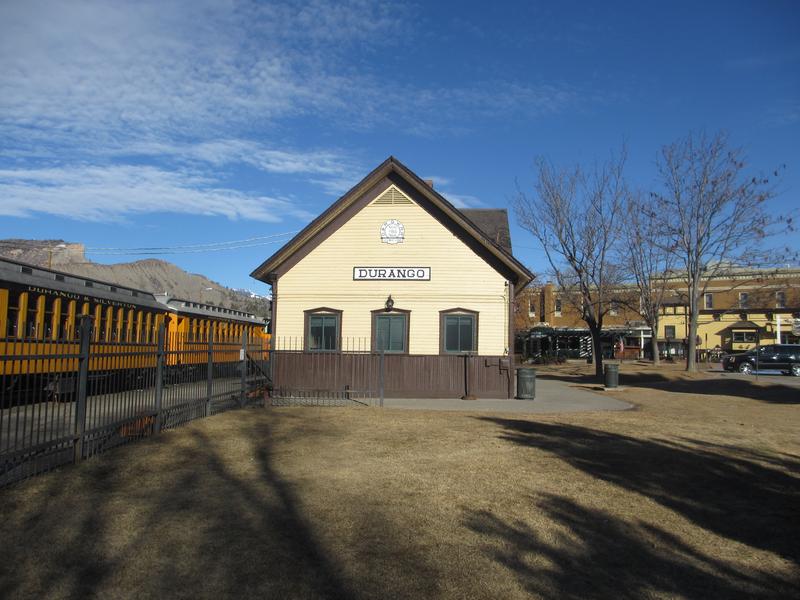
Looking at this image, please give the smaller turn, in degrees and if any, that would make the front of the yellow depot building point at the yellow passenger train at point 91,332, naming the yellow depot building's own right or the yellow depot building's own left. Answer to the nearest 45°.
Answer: approximately 45° to the yellow depot building's own right

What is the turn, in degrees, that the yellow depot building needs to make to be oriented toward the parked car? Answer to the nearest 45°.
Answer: approximately 135° to its left

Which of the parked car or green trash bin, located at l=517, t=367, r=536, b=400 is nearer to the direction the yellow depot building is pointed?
the green trash bin

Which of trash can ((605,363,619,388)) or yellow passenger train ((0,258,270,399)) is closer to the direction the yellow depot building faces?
the yellow passenger train

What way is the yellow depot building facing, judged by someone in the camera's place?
facing the viewer

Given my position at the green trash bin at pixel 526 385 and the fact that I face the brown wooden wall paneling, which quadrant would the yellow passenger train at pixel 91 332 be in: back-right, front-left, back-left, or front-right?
front-left

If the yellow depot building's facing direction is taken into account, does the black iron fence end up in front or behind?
in front

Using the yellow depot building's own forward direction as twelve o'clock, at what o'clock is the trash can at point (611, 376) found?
The trash can is roughly at 8 o'clock from the yellow depot building.

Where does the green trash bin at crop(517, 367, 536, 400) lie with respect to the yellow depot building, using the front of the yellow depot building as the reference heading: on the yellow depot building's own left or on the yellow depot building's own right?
on the yellow depot building's own left

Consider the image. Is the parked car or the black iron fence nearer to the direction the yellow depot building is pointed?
the black iron fence

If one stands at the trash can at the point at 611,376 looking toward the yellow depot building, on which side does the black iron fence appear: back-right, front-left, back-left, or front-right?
front-left
